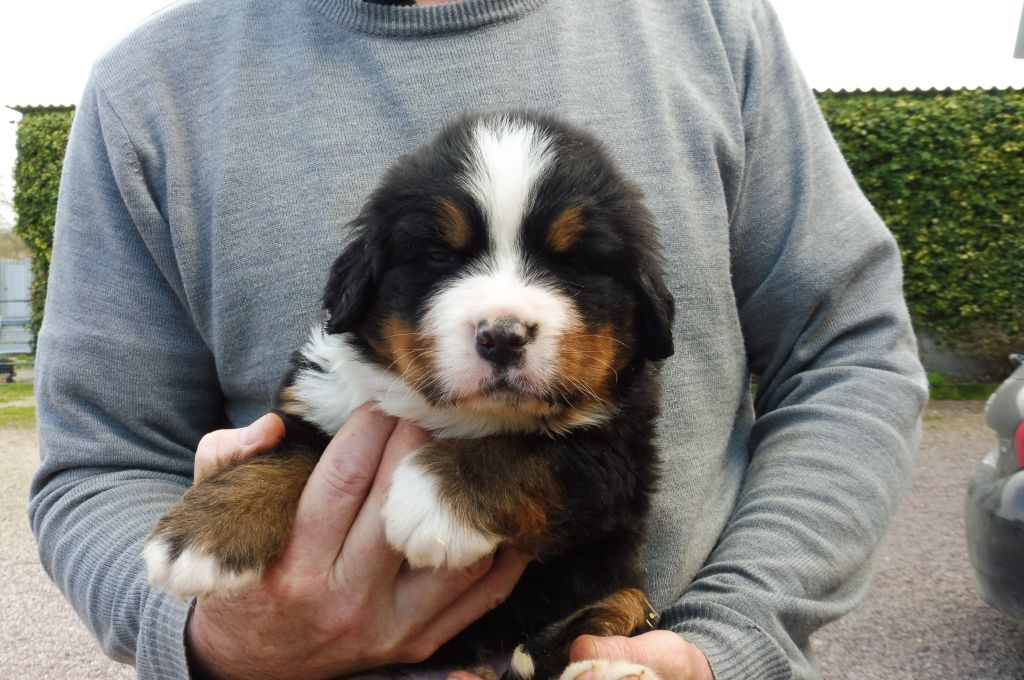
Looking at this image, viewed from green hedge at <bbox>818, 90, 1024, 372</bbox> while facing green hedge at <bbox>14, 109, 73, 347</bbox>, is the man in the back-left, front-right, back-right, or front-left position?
front-left

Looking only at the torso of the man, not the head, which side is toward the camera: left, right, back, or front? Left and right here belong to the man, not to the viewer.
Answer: front

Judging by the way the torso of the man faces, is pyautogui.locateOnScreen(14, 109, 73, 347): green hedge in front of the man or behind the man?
behind

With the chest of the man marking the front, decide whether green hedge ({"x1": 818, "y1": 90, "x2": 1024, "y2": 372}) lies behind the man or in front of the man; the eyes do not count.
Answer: behind

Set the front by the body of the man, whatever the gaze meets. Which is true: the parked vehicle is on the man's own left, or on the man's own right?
on the man's own left
